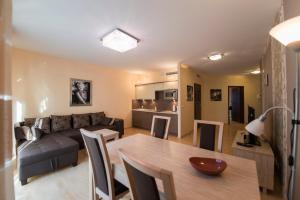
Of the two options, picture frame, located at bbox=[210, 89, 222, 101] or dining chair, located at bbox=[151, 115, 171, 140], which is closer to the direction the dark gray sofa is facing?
the dining chair

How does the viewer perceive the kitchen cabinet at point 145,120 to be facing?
facing the viewer and to the left of the viewer

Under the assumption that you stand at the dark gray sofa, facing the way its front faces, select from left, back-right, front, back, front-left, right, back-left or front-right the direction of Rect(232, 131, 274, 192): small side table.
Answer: front

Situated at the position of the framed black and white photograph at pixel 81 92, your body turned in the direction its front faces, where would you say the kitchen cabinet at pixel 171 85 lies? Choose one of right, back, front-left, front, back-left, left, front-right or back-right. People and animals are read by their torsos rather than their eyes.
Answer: left

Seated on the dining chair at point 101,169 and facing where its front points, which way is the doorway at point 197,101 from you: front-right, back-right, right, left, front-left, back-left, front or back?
front

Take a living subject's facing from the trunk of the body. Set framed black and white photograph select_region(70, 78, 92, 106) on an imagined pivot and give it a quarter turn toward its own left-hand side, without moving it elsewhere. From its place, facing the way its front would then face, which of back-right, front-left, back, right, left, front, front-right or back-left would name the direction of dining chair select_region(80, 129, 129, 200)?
right

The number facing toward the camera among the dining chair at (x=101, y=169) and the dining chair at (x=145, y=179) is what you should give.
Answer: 0

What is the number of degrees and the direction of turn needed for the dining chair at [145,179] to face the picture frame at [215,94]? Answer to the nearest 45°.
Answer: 0° — it already faces it

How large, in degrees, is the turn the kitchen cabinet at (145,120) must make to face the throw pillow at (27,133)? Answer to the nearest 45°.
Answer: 0° — it already faces it

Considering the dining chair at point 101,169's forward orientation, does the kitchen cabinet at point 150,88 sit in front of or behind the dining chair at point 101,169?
in front

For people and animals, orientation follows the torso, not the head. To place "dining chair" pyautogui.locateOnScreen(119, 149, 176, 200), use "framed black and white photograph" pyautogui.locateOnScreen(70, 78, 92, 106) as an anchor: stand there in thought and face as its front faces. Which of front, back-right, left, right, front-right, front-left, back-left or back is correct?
front

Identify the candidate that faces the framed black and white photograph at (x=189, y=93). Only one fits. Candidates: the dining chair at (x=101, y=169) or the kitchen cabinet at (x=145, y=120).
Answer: the dining chair

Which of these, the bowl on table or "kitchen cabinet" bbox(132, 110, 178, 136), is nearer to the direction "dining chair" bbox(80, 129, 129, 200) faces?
the kitchen cabinet

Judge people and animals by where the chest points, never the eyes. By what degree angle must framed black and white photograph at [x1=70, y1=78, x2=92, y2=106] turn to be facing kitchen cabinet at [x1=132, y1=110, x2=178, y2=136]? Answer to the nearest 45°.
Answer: approximately 90° to its left

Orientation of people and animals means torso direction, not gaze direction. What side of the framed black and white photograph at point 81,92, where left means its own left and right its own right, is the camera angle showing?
front

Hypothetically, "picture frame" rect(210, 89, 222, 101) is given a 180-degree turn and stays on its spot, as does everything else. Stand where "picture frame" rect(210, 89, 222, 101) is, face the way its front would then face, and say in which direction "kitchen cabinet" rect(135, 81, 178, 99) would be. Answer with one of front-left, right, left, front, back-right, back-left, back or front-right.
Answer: back-left

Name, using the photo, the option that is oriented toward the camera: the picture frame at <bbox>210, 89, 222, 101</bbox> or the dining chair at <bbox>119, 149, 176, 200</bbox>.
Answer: the picture frame

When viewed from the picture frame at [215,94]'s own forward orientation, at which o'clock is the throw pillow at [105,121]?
The throw pillow is roughly at 1 o'clock from the picture frame.

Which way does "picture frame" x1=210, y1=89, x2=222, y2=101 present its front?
toward the camera

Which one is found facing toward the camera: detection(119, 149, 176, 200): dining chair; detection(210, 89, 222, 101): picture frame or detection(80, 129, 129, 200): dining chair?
the picture frame

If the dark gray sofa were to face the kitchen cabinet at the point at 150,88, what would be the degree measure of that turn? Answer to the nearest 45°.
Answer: approximately 90° to its left
